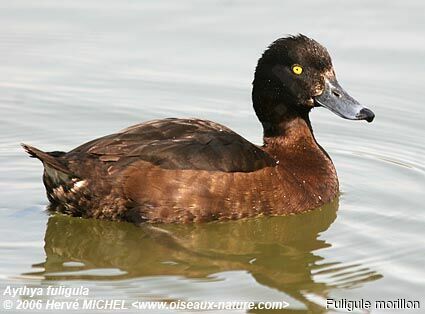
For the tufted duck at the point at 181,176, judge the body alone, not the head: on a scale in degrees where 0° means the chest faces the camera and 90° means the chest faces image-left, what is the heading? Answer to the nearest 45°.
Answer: approximately 270°
